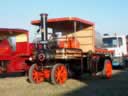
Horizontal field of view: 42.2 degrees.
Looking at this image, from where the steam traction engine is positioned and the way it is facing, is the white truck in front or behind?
behind

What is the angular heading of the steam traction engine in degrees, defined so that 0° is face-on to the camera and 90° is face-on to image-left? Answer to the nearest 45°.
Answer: approximately 45°

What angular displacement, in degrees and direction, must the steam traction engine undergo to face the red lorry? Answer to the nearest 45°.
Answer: approximately 45° to its right
